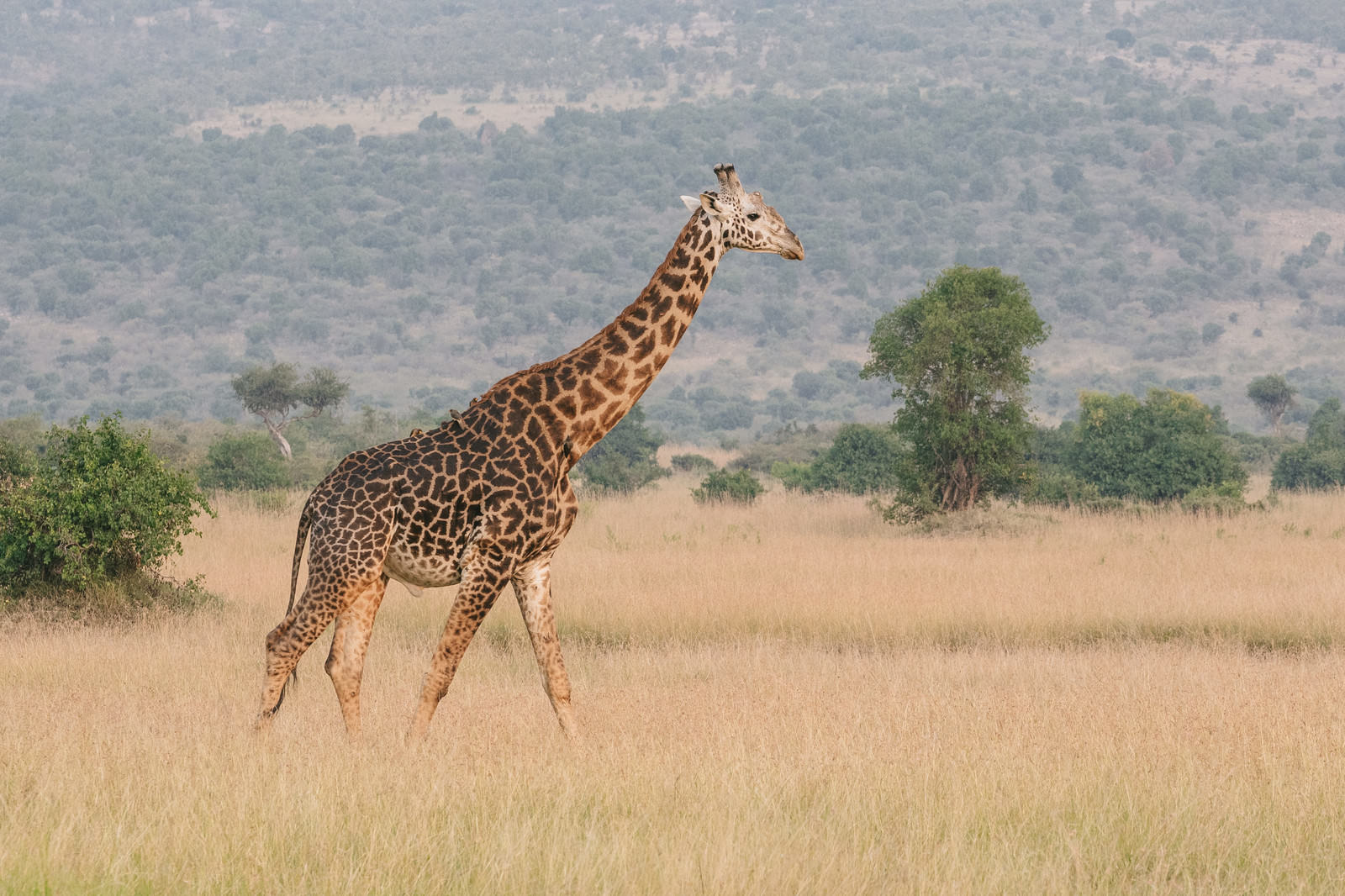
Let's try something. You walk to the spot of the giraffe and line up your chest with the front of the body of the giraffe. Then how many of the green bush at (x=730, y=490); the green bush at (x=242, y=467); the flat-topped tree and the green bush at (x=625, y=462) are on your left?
4

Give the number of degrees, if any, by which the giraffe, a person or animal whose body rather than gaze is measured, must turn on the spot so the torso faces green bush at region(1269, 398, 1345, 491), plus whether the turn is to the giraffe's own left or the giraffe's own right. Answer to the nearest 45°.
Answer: approximately 45° to the giraffe's own left

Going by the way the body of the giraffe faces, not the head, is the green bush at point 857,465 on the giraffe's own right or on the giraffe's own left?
on the giraffe's own left

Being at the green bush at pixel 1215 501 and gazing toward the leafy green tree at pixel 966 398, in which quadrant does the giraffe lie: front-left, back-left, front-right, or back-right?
front-left

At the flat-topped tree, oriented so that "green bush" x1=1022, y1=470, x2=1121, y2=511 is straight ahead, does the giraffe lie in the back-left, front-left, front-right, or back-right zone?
front-right

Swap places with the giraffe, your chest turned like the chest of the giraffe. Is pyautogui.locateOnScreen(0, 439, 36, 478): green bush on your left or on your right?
on your left

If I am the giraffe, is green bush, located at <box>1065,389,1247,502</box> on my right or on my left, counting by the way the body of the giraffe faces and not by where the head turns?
on my left

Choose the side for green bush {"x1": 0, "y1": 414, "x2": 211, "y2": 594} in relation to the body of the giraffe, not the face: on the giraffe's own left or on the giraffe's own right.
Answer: on the giraffe's own left

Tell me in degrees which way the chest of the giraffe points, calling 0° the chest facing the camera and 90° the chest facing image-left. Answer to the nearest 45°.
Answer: approximately 270°

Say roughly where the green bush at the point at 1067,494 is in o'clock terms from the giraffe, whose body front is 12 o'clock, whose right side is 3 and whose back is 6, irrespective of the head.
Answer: The green bush is roughly at 10 o'clock from the giraffe.

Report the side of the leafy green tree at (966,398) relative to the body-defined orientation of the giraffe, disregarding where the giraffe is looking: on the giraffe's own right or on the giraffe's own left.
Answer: on the giraffe's own left

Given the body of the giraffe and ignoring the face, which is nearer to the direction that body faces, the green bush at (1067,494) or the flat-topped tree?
the green bush

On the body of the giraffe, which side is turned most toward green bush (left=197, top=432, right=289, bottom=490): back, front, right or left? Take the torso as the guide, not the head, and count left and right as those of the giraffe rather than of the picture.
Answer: left
